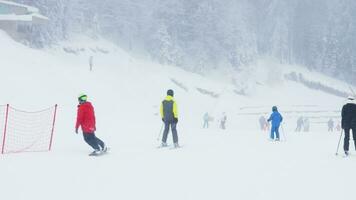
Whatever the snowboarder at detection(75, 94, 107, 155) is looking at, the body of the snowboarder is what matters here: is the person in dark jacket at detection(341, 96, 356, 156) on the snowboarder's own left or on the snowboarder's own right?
on the snowboarder's own left

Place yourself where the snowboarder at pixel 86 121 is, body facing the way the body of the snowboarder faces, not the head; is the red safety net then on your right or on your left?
on your right
